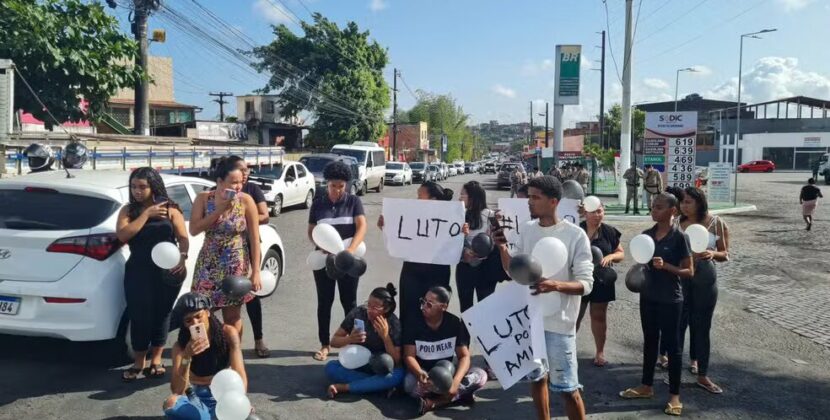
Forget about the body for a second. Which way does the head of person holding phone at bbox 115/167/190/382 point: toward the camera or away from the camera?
toward the camera

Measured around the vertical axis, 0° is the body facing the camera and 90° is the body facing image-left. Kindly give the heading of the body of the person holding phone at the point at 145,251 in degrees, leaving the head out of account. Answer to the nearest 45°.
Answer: approximately 0°

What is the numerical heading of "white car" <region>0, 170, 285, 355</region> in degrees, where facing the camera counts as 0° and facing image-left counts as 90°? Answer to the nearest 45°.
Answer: approximately 225°

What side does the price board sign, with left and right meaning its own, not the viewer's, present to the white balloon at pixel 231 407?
front

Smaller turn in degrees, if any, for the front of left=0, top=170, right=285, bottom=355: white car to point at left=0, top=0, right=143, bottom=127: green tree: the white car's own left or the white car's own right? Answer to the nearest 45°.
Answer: approximately 45° to the white car's own left

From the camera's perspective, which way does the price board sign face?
toward the camera

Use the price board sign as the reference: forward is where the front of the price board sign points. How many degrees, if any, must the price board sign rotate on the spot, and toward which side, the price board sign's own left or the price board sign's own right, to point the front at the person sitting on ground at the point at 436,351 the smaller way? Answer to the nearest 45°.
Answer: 0° — it already faces them

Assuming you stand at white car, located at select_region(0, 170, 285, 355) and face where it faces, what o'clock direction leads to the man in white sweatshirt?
The man in white sweatshirt is roughly at 3 o'clock from the white car.

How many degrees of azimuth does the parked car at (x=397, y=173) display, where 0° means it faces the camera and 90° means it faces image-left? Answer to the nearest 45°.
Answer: approximately 45°

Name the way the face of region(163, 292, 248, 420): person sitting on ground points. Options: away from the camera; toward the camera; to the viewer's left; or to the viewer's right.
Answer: toward the camera

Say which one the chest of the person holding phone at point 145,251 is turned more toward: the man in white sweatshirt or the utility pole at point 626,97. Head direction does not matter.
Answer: the man in white sweatshirt

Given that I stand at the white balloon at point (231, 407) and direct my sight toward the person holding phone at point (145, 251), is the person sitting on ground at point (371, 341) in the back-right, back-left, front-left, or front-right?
front-right

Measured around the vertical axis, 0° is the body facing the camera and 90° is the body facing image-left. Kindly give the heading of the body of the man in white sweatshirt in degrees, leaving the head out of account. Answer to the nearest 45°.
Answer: approximately 45°

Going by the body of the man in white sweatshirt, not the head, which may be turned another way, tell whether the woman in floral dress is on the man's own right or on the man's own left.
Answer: on the man's own right

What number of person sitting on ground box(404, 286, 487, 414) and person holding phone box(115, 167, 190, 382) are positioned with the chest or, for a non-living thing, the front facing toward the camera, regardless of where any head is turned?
2
